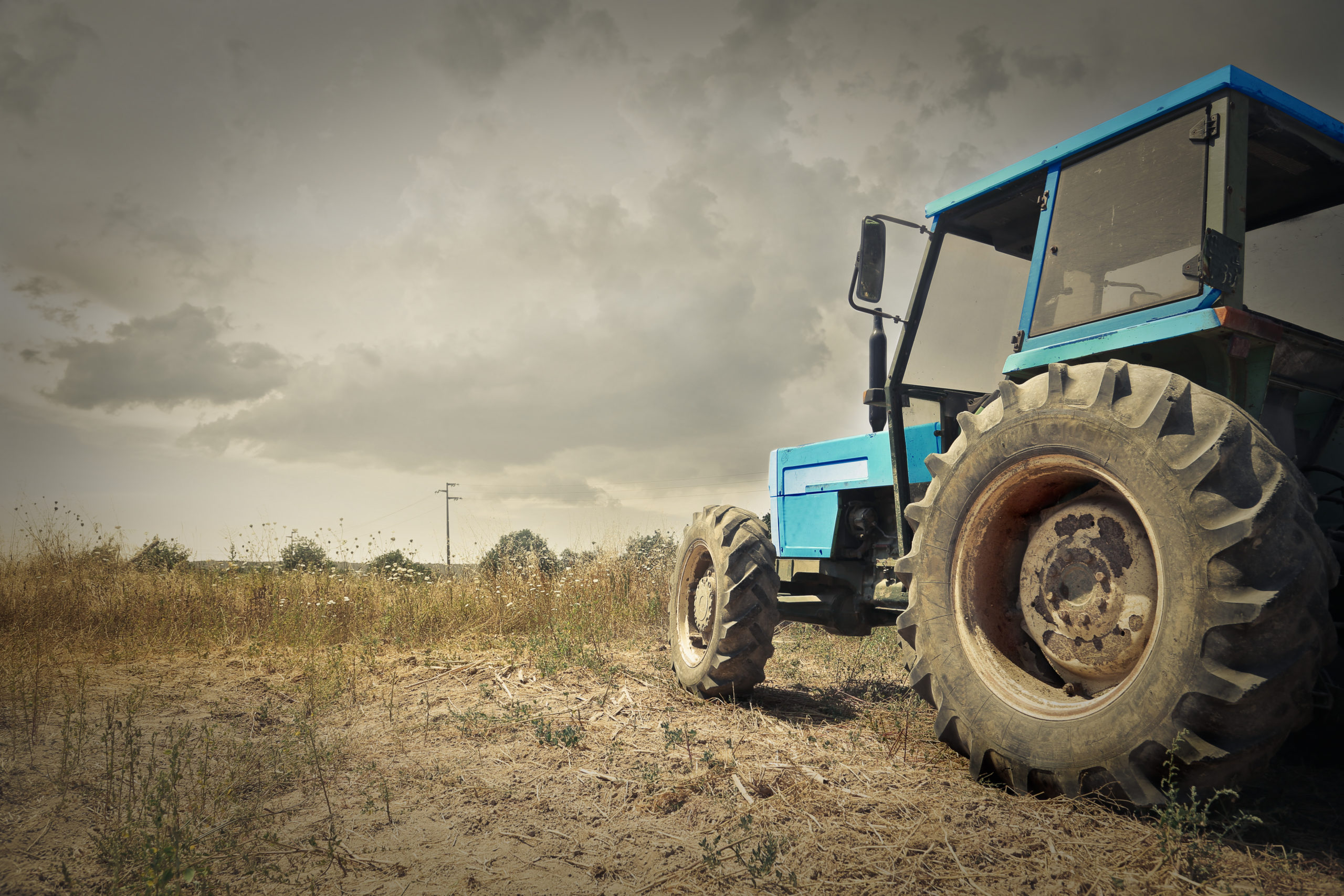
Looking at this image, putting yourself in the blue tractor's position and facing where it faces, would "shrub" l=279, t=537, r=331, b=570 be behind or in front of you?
in front

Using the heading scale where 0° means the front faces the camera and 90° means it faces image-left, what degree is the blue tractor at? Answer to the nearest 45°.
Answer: approximately 135°

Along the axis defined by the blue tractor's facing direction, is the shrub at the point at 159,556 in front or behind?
in front

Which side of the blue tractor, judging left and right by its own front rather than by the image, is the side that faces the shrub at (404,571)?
front

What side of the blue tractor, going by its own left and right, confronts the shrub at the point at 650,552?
front
